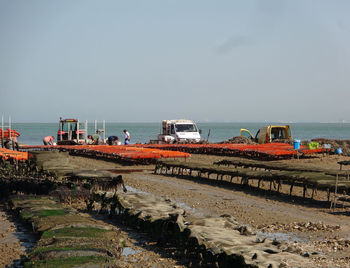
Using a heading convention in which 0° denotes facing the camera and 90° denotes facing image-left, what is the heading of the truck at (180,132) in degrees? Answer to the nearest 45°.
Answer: approximately 315°

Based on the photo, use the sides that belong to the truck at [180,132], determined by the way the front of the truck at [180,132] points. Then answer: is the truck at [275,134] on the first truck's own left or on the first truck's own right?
on the first truck's own left

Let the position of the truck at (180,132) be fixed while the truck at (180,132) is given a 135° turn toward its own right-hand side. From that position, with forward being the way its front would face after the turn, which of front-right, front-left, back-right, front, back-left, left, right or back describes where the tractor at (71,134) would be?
front
